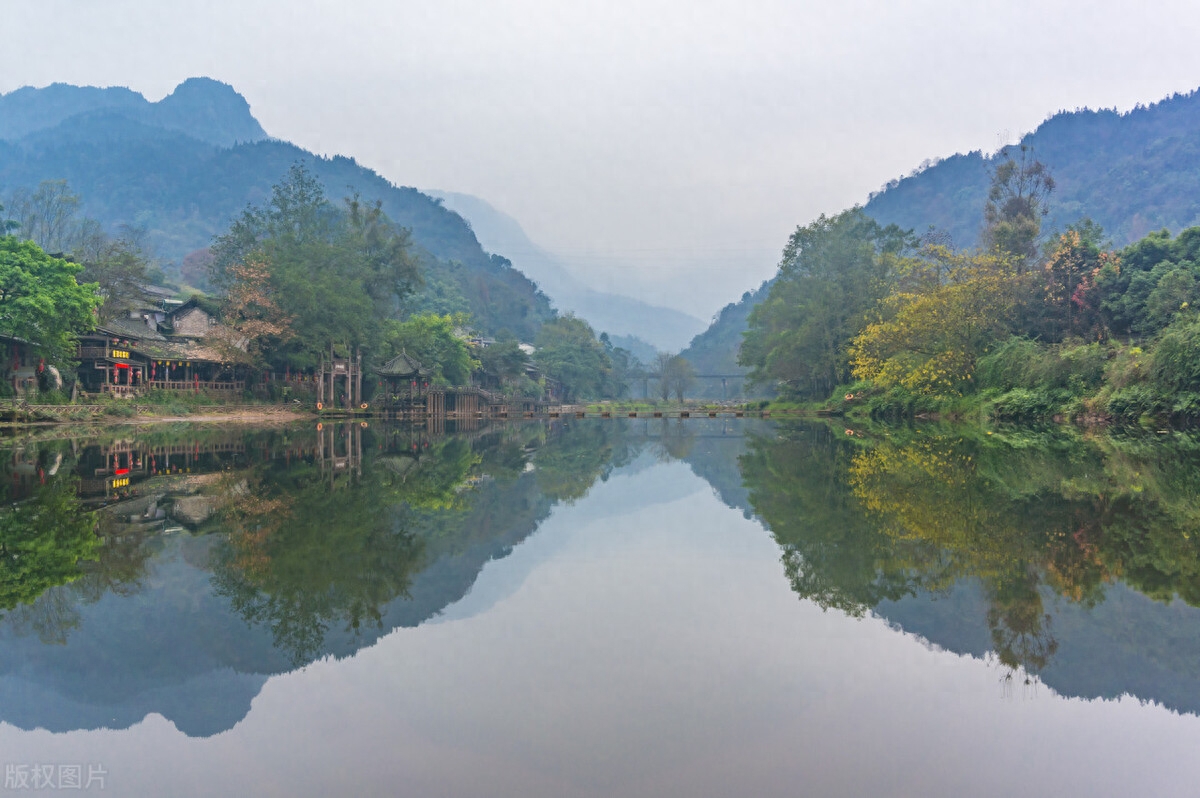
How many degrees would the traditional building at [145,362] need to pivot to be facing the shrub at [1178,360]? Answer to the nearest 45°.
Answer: approximately 45° to its left

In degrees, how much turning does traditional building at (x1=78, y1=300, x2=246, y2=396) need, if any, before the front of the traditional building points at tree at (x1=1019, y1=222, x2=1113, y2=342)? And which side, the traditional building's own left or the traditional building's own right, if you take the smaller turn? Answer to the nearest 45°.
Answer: approximately 45° to the traditional building's own left

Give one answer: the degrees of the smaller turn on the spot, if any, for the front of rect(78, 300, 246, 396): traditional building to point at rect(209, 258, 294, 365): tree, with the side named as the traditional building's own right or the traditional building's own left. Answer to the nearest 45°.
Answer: approximately 90° to the traditional building's own left

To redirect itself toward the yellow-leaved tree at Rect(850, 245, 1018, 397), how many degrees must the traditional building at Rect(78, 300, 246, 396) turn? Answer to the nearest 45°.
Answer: approximately 45° to its left
